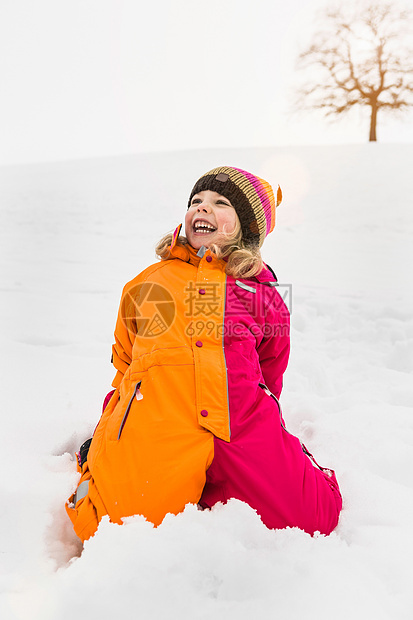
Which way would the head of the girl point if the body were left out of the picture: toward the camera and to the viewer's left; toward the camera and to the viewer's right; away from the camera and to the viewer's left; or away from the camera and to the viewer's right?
toward the camera and to the viewer's left

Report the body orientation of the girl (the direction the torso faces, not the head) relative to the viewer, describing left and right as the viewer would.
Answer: facing the viewer
